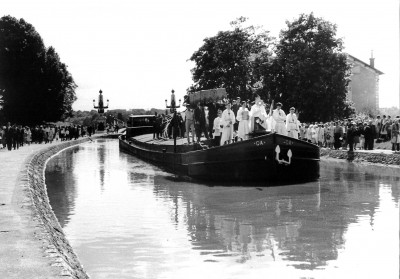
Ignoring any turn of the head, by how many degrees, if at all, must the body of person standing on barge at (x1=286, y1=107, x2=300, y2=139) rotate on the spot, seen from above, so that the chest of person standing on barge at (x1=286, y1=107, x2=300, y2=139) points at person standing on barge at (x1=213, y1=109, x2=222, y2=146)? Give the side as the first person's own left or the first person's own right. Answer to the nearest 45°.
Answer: approximately 90° to the first person's own right

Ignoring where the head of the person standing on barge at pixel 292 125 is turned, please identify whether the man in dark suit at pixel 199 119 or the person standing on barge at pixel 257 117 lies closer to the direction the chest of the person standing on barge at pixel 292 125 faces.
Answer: the person standing on barge

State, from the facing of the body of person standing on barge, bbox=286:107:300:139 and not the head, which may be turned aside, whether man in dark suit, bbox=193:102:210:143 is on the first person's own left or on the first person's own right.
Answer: on the first person's own right

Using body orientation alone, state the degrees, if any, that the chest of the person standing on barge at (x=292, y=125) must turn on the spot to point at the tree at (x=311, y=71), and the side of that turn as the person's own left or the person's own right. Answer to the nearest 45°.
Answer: approximately 180°

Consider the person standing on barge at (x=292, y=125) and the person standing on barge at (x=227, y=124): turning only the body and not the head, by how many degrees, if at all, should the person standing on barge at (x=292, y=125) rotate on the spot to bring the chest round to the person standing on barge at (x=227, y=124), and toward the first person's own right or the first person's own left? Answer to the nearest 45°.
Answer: approximately 90° to the first person's own right

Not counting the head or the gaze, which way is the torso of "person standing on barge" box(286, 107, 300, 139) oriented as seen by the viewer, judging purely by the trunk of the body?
toward the camera

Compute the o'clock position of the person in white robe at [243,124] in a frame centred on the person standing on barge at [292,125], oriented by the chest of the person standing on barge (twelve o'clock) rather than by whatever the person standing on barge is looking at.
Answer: The person in white robe is roughly at 2 o'clock from the person standing on barge.
